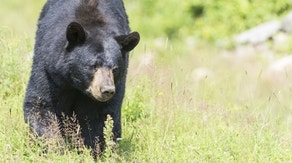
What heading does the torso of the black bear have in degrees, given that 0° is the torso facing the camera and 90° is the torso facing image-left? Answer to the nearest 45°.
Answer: approximately 0°
